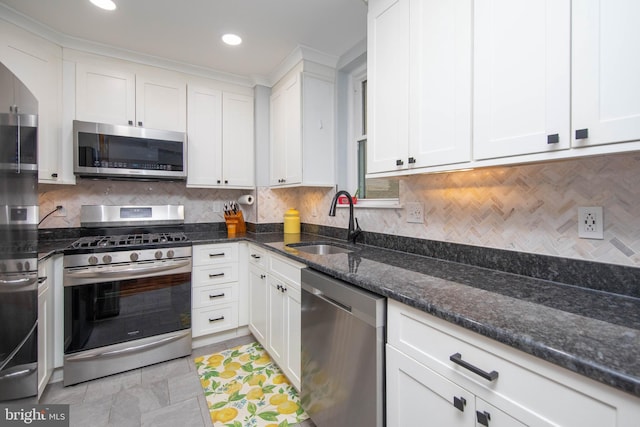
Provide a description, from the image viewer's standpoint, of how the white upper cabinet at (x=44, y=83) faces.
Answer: facing the viewer and to the right of the viewer

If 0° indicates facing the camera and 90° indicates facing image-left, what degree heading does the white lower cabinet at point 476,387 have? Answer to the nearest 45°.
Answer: approximately 45°

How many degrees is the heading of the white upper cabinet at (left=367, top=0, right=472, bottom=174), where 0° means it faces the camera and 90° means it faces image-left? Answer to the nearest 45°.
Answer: approximately 45°

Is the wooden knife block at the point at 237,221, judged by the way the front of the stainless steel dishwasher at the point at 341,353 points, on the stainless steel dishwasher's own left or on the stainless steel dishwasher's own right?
on the stainless steel dishwasher's own right

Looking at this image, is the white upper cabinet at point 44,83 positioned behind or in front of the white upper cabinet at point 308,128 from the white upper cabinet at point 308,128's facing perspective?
in front

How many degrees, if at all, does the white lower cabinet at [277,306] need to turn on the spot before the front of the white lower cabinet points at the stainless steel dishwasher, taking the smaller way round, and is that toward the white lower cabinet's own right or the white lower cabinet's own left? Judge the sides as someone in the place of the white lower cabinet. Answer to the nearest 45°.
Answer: approximately 45° to the white lower cabinet's own left

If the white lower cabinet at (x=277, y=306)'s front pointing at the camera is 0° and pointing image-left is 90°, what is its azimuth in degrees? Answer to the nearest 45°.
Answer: approximately 45°

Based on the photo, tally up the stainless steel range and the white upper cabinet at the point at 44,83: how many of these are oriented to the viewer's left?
0

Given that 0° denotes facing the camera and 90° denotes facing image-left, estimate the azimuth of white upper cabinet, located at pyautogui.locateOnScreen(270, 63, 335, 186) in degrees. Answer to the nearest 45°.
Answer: approximately 45°

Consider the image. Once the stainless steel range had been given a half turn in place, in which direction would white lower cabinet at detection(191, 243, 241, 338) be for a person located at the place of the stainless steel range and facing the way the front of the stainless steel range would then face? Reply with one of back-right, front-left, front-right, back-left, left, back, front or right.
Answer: right

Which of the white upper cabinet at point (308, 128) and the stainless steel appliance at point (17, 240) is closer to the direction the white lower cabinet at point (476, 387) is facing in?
the stainless steel appliance

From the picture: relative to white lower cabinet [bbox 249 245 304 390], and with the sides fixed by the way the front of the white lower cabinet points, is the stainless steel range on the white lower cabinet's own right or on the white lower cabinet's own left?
on the white lower cabinet's own right

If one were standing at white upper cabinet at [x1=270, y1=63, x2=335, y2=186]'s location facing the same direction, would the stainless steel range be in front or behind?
in front

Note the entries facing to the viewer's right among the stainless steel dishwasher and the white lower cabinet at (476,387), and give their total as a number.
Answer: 0

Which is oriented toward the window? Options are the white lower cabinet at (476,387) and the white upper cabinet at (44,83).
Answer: the white upper cabinet

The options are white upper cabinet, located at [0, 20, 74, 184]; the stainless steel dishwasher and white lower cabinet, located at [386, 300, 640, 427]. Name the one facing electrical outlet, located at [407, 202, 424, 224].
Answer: the white upper cabinet

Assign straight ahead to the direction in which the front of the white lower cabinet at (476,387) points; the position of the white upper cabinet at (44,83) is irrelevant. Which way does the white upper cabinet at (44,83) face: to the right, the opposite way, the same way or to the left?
the opposite way
